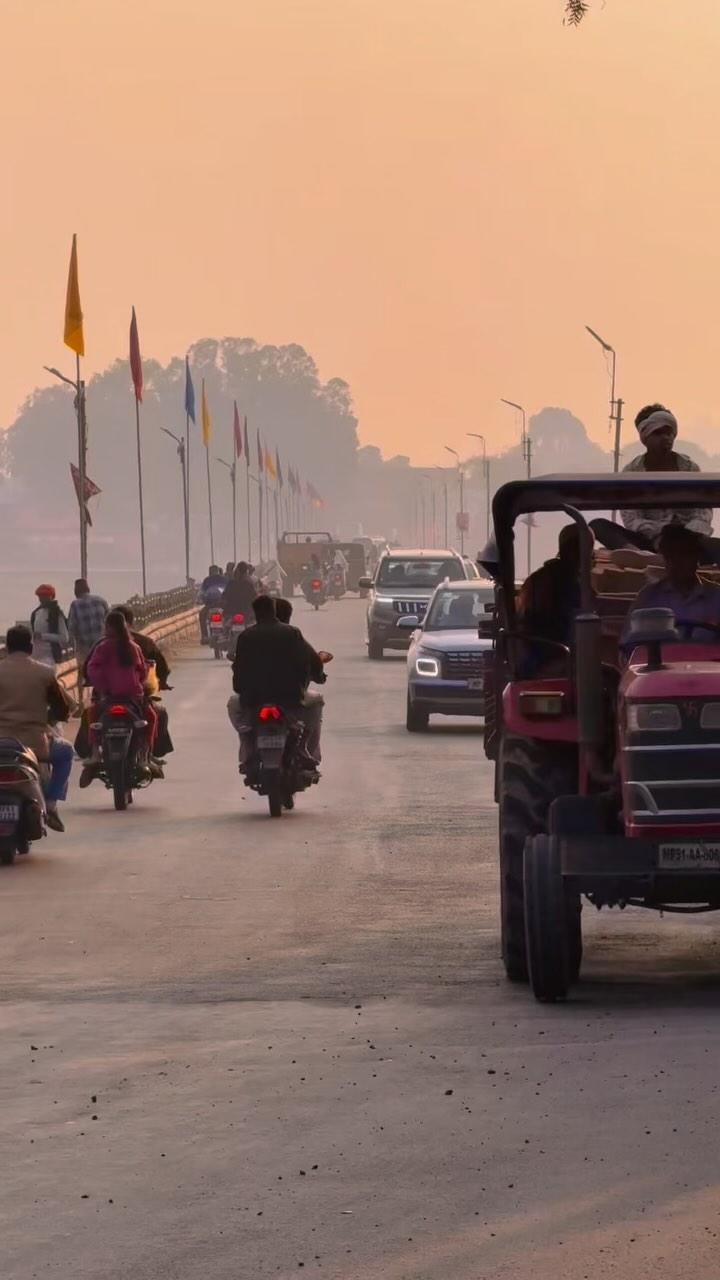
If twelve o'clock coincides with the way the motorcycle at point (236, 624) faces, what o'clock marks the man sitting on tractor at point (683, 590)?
The man sitting on tractor is roughly at 6 o'clock from the motorcycle.

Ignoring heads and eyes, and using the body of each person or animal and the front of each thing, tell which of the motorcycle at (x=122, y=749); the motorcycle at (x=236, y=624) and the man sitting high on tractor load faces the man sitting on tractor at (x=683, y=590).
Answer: the man sitting high on tractor load

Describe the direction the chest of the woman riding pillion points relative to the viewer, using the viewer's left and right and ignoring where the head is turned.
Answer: facing away from the viewer

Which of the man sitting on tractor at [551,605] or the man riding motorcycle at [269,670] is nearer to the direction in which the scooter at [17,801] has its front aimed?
the man riding motorcycle

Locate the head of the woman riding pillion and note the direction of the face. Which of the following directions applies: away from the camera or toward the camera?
away from the camera

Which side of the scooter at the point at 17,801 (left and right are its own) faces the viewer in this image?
back

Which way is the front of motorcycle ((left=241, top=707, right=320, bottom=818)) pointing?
away from the camera

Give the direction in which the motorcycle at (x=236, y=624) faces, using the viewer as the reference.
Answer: facing away from the viewer

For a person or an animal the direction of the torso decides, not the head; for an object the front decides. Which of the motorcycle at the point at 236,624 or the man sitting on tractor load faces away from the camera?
the motorcycle
